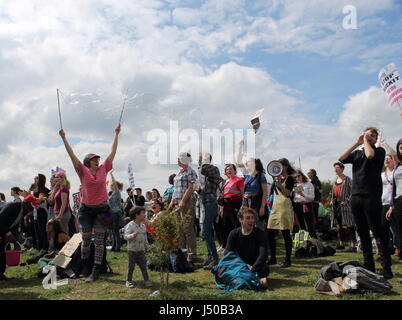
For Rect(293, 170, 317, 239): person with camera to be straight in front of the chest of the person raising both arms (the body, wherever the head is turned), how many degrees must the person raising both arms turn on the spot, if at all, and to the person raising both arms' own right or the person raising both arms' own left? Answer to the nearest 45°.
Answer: approximately 135° to the person raising both arms' own left

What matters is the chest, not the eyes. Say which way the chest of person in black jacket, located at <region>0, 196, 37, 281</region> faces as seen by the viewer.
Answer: to the viewer's right

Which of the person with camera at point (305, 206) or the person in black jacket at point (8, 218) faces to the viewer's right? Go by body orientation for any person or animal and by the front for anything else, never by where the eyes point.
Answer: the person in black jacket

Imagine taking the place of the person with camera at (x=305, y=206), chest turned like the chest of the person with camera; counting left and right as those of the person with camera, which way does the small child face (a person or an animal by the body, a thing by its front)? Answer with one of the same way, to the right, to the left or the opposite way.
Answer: to the left

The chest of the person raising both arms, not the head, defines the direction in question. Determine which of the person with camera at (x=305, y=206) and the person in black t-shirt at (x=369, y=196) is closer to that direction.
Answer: the person in black t-shirt

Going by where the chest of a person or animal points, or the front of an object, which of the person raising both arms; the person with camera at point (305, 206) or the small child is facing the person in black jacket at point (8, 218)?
the person with camera

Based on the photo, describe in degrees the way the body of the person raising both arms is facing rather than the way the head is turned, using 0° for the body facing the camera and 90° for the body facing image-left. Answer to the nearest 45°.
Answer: approximately 0°

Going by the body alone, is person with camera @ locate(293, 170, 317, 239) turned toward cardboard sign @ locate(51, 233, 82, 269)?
yes

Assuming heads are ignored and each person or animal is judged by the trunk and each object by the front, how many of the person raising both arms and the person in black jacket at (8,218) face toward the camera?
1
